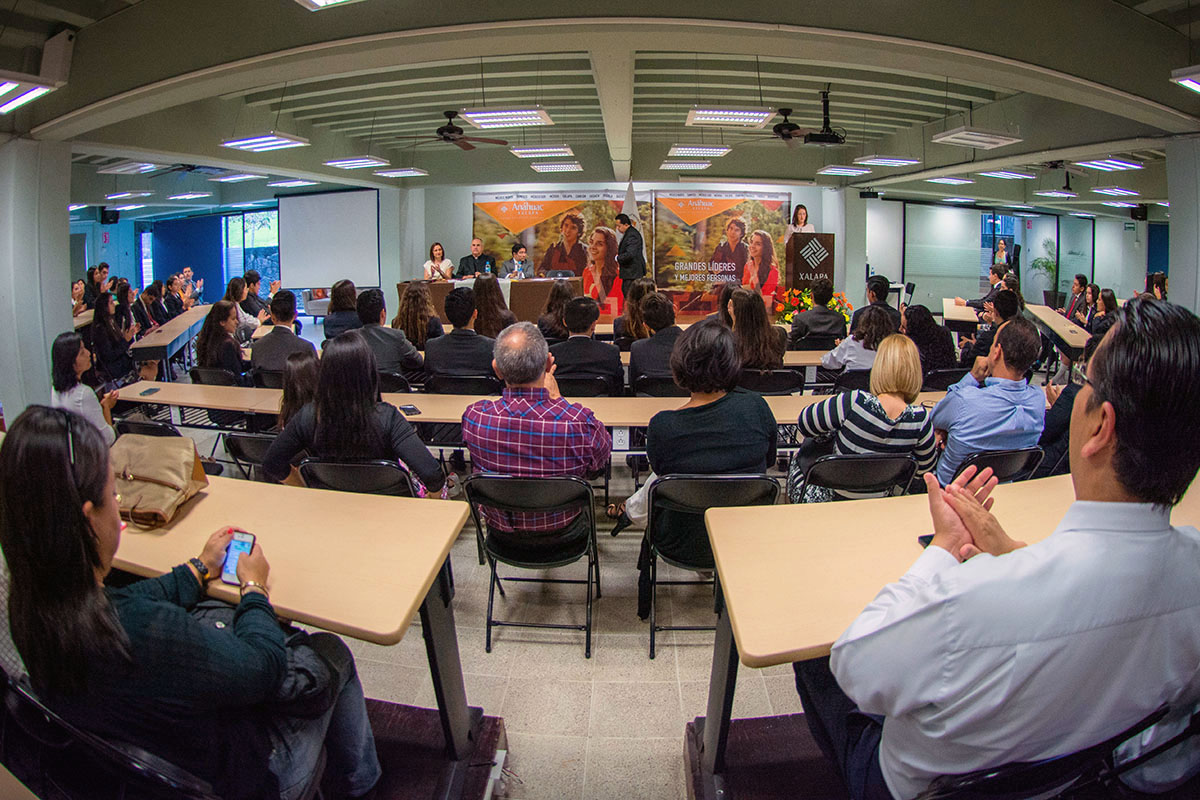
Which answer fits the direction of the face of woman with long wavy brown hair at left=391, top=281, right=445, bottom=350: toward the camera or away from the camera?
away from the camera

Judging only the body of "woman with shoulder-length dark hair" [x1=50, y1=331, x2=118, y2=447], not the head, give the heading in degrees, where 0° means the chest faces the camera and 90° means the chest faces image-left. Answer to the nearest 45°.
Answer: approximately 225°

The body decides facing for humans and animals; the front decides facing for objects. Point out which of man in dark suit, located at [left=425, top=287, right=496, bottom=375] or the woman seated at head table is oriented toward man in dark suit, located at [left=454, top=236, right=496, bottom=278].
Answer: man in dark suit, located at [left=425, top=287, right=496, bottom=375]

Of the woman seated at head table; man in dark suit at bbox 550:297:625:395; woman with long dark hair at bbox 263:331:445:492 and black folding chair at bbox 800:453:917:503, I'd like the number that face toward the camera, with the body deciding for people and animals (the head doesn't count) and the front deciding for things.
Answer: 1

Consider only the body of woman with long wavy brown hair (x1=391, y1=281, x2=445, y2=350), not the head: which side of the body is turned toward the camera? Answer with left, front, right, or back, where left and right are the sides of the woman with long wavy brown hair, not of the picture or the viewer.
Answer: back

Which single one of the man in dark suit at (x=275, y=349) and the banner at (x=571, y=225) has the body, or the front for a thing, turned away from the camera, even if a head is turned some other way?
the man in dark suit

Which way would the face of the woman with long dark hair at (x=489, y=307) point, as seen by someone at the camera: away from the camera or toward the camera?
away from the camera

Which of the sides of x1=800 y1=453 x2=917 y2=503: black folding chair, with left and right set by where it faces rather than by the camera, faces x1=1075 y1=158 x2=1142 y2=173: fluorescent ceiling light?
right

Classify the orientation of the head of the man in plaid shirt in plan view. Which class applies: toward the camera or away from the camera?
away from the camera

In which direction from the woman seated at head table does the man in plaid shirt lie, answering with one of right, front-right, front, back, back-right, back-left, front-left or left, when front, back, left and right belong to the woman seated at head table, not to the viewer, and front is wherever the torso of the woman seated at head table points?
front

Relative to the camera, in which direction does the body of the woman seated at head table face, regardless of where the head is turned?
toward the camera

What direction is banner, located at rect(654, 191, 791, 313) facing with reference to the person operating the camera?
facing the viewer

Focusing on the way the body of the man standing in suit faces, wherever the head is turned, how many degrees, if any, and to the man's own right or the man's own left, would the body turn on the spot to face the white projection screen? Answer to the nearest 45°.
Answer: approximately 45° to the man's own right

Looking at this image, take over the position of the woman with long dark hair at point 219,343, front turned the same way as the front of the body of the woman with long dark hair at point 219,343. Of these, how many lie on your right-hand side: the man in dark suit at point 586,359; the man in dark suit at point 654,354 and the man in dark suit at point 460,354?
3

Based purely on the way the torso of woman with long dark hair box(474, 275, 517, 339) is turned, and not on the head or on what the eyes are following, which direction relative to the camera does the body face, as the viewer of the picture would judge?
away from the camera
